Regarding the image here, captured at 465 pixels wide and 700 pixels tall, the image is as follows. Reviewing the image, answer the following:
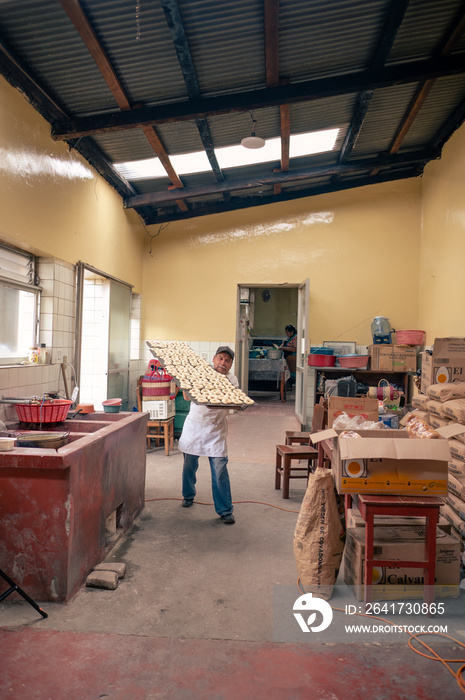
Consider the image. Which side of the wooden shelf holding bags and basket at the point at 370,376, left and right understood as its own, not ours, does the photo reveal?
front

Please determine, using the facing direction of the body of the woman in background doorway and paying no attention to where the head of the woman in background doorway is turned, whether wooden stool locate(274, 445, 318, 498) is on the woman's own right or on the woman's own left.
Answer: on the woman's own left

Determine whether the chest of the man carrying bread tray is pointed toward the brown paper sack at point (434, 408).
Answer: no

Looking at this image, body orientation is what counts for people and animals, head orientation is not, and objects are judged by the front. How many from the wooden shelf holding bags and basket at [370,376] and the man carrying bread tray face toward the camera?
2

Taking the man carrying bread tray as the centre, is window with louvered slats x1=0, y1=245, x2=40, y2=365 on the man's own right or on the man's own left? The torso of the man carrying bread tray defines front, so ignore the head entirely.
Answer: on the man's own right

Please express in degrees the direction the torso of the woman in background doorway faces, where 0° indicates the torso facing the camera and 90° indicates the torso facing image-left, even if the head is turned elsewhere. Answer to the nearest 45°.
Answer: approximately 90°

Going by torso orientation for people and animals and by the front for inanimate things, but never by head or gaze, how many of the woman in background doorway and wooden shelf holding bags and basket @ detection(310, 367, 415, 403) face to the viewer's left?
1

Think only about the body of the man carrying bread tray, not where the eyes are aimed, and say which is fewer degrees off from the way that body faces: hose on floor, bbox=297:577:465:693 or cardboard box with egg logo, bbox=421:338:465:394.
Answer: the hose on floor

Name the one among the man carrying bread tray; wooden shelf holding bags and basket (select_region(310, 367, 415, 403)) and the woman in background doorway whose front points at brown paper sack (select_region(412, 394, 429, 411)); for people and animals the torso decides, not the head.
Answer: the wooden shelf holding bags and basket

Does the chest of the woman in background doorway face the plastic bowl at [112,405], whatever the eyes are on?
no

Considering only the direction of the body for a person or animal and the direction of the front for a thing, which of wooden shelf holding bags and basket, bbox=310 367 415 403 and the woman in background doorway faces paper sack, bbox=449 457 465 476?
the wooden shelf holding bags and basket

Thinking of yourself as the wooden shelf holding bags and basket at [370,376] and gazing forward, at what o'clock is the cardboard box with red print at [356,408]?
The cardboard box with red print is roughly at 12 o'clock from the wooden shelf holding bags and basket.

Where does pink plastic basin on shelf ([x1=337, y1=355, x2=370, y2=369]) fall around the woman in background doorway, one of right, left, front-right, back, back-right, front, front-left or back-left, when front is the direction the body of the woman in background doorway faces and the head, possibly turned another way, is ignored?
left

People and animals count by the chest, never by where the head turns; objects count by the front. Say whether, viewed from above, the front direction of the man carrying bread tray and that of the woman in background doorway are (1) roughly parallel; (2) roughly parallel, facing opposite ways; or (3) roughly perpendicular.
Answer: roughly perpendicular

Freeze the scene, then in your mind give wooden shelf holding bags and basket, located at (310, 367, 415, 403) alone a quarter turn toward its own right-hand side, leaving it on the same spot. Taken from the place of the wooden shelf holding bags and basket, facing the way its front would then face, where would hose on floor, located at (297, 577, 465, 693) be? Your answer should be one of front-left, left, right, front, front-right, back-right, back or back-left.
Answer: left

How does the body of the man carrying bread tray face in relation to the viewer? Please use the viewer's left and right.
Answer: facing the viewer

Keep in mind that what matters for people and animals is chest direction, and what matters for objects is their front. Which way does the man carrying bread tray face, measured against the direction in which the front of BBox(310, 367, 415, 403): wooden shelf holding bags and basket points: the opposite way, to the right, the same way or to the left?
the same way

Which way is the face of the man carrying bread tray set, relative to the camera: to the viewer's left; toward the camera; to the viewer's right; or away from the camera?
toward the camera

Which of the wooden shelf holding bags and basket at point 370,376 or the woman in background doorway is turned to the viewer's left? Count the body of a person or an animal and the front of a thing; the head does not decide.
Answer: the woman in background doorway

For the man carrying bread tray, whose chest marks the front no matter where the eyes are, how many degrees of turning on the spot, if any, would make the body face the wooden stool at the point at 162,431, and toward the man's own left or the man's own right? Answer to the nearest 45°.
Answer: approximately 180°

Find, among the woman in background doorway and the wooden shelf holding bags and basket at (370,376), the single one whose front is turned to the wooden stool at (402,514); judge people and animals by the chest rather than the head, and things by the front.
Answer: the wooden shelf holding bags and basket
